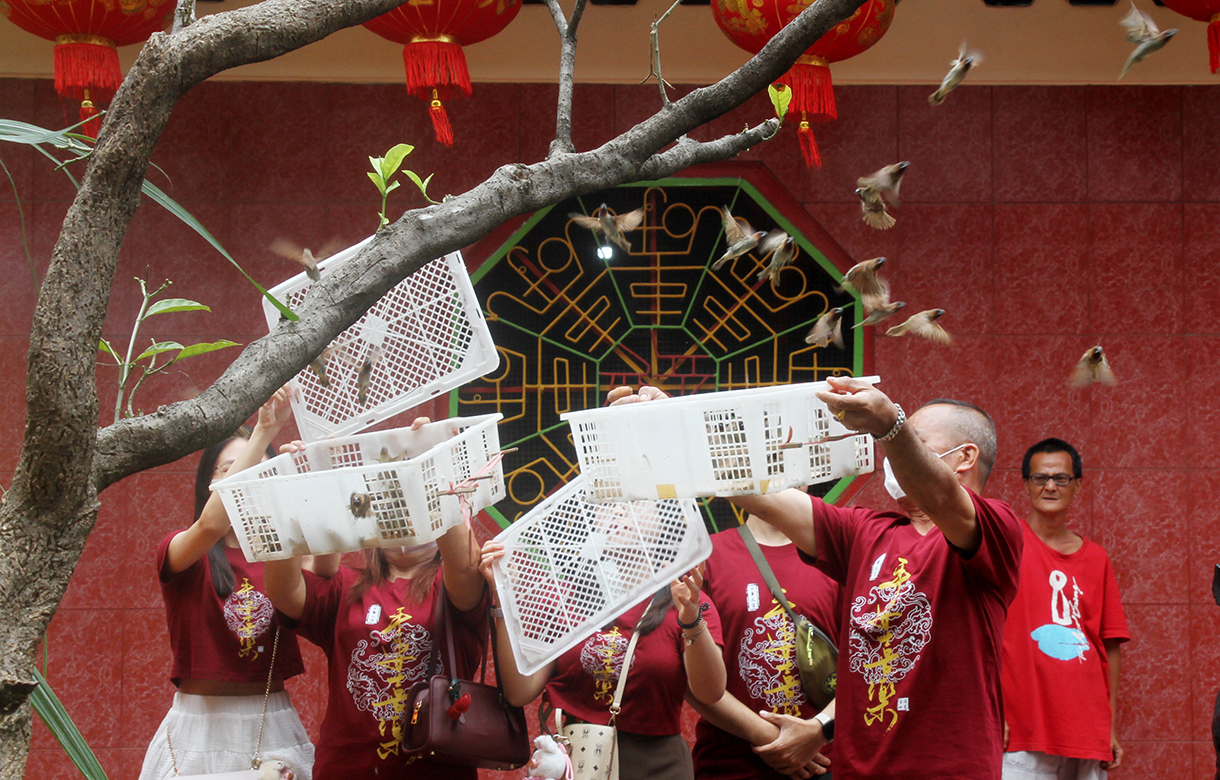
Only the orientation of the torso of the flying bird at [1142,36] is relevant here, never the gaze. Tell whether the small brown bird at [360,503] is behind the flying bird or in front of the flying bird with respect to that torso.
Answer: behind

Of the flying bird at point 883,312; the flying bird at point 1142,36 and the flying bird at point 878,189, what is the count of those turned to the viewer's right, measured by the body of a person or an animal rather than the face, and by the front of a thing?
2

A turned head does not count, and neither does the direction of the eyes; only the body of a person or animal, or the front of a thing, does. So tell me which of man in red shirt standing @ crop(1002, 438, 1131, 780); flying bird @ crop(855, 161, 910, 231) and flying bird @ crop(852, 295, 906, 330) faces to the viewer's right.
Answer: flying bird @ crop(852, 295, 906, 330)

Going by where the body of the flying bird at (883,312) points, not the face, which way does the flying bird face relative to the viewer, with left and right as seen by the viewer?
facing to the right of the viewer

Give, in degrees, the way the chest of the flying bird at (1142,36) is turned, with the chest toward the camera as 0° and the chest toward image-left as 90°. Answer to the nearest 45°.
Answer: approximately 270°

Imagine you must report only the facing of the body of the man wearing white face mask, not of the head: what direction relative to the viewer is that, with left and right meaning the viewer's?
facing the viewer and to the left of the viewer

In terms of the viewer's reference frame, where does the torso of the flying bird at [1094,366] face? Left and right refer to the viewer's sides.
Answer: facing the viewer

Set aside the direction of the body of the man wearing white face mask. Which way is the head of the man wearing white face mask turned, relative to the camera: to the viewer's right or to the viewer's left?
to the viewer's left
